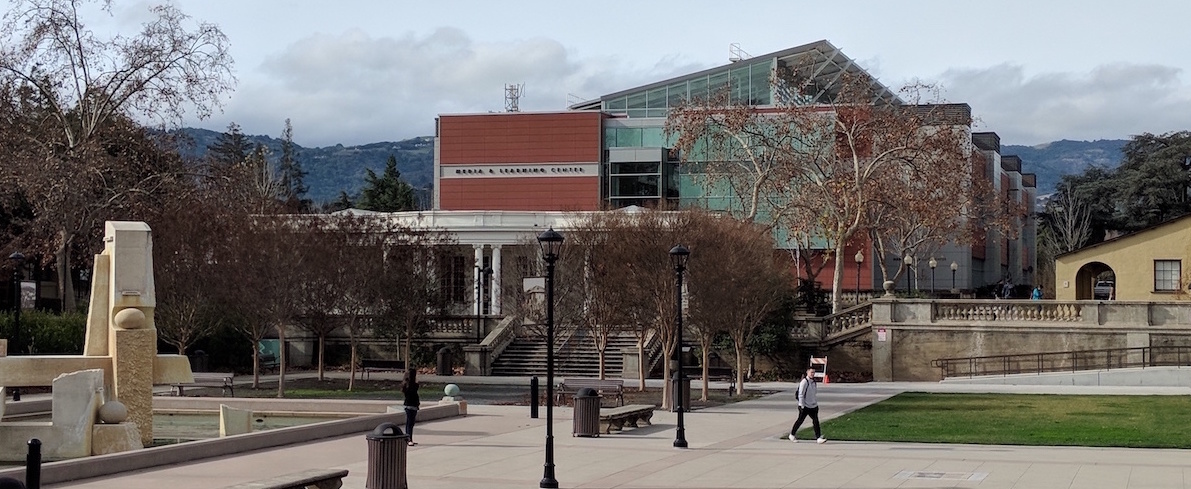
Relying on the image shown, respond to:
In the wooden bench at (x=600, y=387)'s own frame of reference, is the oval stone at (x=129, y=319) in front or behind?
in front

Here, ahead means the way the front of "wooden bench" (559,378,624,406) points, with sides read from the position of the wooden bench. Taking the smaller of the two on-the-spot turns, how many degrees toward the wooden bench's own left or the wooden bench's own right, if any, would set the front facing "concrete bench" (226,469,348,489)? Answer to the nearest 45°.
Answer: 0° — it already faces it

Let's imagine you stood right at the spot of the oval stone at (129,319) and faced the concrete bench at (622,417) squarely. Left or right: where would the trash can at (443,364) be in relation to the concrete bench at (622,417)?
left

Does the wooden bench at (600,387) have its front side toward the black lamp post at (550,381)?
yes

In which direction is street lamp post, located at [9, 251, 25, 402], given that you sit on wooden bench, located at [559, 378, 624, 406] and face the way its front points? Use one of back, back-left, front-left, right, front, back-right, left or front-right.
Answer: right

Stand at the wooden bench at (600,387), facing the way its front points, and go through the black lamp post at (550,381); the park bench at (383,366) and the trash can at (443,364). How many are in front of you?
1

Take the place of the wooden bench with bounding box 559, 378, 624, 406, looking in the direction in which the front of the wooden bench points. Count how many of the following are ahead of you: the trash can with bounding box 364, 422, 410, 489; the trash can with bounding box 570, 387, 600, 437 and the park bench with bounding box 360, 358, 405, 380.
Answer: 2

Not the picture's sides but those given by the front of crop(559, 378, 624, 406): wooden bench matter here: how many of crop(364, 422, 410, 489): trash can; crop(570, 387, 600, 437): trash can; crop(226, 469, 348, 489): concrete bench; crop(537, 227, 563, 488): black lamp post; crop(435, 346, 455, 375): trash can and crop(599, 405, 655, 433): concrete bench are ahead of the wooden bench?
5

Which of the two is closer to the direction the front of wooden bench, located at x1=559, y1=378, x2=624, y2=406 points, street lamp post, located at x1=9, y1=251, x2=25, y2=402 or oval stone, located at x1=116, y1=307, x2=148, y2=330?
the oval stone

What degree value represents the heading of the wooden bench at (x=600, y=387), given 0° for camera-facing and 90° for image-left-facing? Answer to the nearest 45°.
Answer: approximately 0°

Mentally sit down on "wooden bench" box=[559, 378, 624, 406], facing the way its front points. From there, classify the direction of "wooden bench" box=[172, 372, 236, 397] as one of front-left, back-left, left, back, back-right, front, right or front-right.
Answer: right

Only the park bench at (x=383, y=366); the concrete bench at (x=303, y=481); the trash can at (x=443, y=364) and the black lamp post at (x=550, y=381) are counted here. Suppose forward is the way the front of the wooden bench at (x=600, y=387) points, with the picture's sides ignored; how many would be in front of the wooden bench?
2

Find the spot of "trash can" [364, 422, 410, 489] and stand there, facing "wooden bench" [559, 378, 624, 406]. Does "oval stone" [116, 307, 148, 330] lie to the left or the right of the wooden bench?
left

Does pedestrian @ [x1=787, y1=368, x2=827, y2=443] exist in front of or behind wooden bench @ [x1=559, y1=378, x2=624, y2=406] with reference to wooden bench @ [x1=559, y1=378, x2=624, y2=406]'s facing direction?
in front

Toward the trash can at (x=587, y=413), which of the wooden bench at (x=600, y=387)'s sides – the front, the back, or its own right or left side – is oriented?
front
